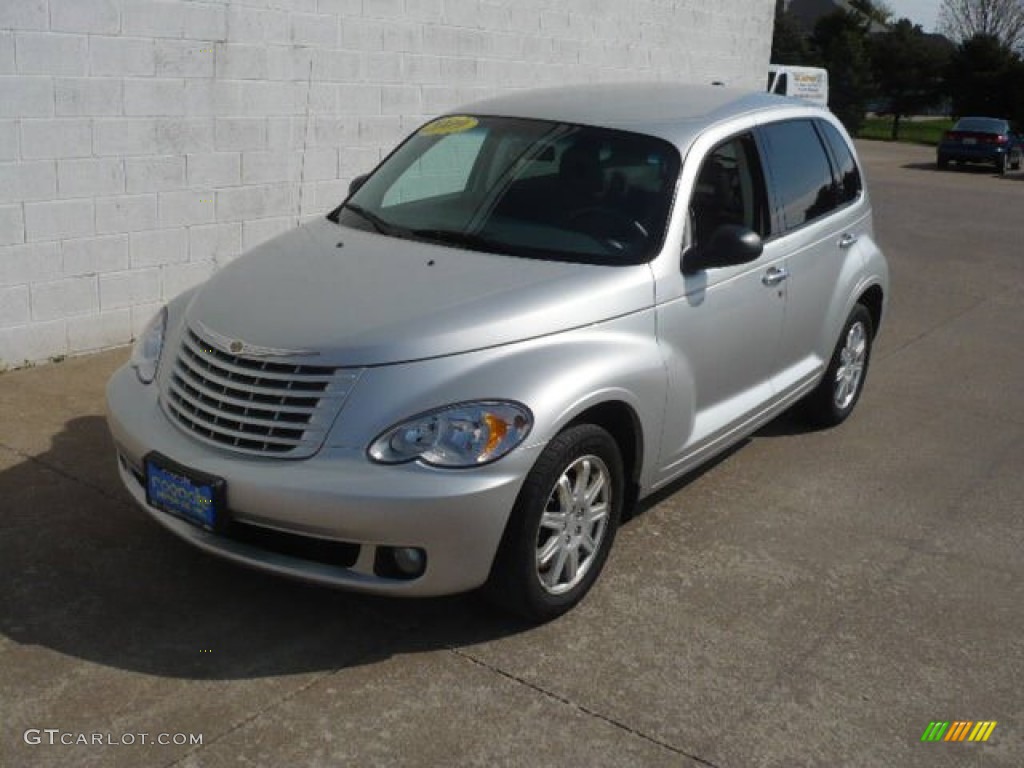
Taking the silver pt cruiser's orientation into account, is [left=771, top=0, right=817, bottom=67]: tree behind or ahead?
behind

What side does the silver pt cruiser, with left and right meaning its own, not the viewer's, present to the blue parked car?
back

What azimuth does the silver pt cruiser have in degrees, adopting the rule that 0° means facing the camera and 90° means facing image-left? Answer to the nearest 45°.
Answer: approximately 45°

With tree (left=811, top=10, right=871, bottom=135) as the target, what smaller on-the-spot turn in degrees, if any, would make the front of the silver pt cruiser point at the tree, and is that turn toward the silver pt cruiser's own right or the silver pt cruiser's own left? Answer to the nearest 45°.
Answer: approximately 135° to the silver pt cruiser's own right

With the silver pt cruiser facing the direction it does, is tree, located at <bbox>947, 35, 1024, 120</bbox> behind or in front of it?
behind

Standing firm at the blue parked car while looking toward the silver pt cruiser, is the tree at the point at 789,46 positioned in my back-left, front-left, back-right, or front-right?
back-right

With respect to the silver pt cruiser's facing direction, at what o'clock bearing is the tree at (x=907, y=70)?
The tree is roughly at 5 o'clock from the silver pt cruiser.
